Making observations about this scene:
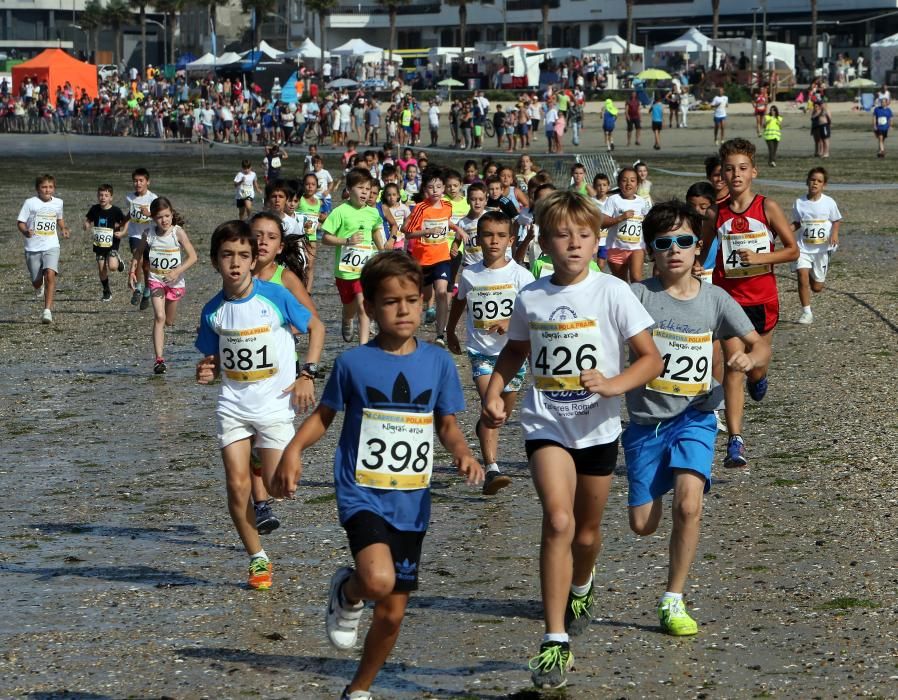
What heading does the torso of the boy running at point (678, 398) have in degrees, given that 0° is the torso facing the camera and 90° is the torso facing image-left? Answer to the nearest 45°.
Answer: approximately 0°

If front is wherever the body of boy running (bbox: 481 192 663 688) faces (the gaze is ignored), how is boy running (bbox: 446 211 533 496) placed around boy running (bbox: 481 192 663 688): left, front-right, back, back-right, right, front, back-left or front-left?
back
